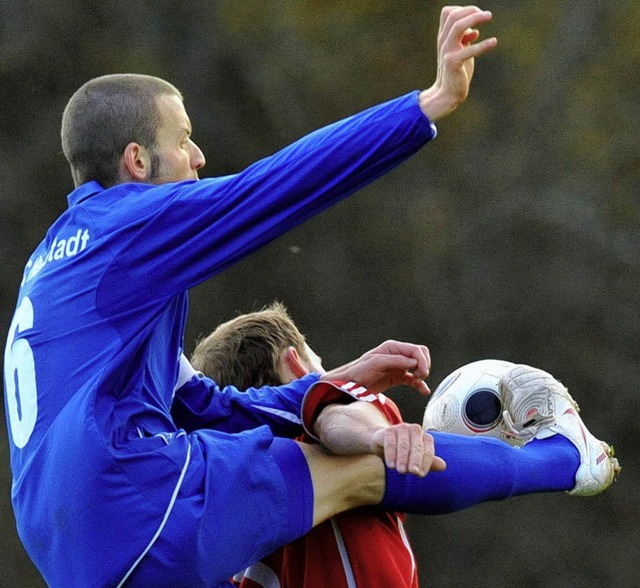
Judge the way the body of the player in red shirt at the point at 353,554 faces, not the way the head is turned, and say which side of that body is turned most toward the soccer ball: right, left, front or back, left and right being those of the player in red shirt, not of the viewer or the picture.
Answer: front

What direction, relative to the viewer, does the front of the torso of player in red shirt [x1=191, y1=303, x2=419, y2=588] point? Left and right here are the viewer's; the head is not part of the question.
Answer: facing away from the viewer and to the right of the viewer

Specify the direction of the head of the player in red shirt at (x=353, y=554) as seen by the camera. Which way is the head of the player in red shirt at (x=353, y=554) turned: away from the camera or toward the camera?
away from the camera

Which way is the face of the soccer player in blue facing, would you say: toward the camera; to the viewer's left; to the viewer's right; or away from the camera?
to the viewer's right
